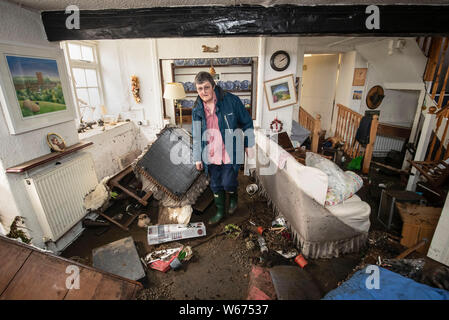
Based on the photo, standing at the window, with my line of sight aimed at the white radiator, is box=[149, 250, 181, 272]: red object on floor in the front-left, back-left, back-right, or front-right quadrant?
front-left

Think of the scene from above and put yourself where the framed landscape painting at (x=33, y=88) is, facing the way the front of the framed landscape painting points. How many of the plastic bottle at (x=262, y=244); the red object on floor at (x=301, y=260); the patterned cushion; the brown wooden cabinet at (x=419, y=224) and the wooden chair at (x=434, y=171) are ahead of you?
5

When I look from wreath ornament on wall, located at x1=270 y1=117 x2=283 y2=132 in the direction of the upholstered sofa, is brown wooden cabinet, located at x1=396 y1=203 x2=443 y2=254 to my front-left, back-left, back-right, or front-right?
front-left

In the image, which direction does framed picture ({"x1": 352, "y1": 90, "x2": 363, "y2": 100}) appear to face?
toward the camera

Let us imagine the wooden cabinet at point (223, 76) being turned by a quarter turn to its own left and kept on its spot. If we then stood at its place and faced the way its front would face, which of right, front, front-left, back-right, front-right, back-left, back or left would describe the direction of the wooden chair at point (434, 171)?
front-right

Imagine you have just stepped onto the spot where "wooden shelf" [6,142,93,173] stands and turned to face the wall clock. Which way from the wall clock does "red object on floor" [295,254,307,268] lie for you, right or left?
right

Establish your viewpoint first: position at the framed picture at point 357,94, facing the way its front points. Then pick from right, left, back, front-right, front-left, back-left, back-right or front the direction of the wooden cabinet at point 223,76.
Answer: front-right

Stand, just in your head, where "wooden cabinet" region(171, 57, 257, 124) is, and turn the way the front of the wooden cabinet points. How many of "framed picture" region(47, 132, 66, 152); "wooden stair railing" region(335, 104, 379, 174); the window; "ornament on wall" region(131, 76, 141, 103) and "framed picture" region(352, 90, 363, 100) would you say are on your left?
2

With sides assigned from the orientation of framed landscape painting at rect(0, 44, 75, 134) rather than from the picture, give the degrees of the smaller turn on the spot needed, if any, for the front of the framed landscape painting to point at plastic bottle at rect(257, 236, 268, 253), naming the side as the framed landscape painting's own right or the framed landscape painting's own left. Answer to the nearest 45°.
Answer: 0° — it already faces it

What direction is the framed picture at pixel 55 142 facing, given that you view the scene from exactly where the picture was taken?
facing the viewer and to the right of the viewer

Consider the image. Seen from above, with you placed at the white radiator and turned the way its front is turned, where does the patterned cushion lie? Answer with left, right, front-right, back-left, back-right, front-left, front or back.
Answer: front

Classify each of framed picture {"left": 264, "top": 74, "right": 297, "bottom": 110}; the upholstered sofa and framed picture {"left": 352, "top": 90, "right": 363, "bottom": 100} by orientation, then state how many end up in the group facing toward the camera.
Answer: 2

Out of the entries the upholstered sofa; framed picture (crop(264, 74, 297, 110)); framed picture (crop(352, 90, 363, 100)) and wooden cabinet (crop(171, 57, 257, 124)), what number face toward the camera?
3

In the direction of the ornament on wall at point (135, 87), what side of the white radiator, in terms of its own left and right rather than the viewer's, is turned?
left

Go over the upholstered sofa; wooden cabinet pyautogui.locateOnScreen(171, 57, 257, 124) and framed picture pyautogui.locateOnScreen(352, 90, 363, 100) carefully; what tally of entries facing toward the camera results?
2
